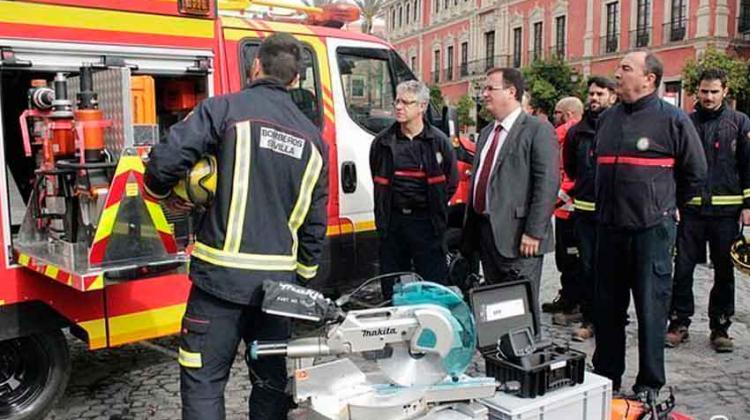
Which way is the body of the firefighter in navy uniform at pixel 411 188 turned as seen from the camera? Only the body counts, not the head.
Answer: toward the camera

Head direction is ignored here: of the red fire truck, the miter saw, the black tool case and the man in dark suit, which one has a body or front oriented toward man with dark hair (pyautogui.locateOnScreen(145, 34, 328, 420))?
the man in dark suit

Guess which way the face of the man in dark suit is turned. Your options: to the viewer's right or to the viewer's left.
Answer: to the viewer's left

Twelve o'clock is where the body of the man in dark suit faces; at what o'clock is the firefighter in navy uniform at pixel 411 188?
The firefighter in navy uniform is roughly at 3 o'clock from the man in dark suit.

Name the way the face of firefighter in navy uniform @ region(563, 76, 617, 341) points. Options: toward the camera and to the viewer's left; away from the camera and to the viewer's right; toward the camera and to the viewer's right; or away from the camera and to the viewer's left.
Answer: toward the camera and to the viewer's left

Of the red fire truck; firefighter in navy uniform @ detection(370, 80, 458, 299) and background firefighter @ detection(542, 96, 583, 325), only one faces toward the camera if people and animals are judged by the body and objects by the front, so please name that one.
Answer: the firefighter in navy uniform

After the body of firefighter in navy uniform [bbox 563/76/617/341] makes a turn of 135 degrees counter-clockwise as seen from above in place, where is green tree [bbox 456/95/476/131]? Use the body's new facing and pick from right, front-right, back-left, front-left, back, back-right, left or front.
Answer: left

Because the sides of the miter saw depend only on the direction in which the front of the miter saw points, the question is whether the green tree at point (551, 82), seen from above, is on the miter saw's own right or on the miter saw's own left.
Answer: on the miter saw's own left

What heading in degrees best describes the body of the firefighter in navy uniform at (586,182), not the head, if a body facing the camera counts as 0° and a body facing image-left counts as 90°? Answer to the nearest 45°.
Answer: approximately 45°

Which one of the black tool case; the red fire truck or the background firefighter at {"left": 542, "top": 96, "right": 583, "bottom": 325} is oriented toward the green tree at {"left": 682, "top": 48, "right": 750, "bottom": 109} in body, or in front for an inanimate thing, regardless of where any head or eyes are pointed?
the red fire truck

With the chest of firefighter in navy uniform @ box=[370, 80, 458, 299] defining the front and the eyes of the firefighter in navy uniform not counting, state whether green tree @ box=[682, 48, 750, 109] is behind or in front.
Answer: behind

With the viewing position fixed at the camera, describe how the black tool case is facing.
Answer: facing the viewer and to the right of the viewer

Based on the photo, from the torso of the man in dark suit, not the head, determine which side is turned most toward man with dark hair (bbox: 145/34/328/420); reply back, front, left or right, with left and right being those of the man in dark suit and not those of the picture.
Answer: front

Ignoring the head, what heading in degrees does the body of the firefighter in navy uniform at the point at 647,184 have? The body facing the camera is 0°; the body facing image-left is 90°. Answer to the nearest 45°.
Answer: approximately 45°

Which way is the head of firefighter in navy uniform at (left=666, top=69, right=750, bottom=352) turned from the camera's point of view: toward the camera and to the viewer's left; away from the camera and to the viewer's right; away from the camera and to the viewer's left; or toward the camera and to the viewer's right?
toward the camera and to the viewer's left
